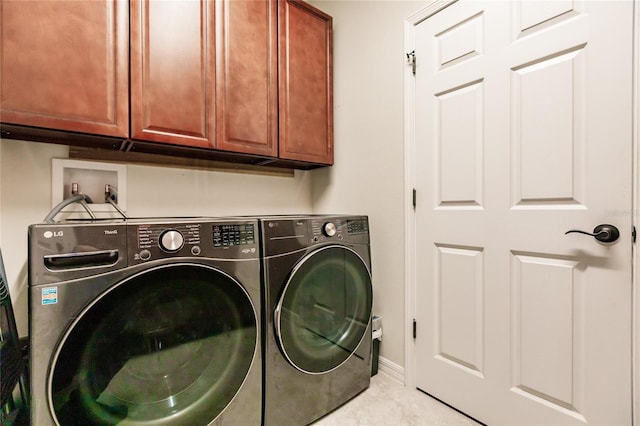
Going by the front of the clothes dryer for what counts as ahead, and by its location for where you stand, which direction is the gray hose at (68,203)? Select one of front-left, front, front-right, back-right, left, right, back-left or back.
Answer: back-right

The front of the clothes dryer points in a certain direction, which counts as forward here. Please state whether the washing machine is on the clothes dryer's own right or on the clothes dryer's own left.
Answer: on the clothes dryer's own right

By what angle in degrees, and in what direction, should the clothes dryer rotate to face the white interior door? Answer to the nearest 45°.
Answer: approximately 45° to its left
